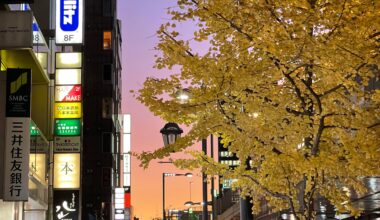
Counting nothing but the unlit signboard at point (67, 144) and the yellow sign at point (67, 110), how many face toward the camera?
2

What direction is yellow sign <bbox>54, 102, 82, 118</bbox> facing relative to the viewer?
toward the camera

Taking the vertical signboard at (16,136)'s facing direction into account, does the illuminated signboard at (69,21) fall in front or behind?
behind

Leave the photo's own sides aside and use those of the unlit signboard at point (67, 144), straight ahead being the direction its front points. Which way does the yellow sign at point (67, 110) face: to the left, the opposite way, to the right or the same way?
the same way

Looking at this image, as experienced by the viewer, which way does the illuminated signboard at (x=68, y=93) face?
facing the viewer

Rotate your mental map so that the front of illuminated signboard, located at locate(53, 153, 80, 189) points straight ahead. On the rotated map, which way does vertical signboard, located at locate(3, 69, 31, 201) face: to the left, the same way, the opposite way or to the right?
the same way

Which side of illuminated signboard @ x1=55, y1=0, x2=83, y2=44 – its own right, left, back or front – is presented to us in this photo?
front

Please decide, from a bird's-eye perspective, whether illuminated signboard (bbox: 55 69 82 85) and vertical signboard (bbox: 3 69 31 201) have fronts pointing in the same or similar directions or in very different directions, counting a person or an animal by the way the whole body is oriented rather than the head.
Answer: same or similar directions
